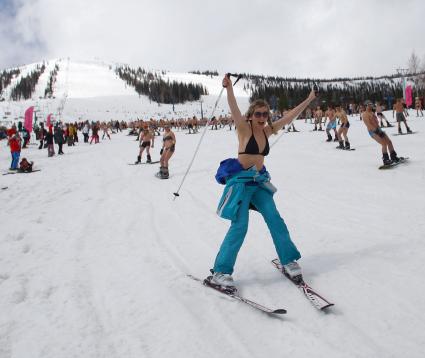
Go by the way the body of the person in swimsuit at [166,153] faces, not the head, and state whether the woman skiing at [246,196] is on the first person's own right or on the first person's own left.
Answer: on the first person's own left

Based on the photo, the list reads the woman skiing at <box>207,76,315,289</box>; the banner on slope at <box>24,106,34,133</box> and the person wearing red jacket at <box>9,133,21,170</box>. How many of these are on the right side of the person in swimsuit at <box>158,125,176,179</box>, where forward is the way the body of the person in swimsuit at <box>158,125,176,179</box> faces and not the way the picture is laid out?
2

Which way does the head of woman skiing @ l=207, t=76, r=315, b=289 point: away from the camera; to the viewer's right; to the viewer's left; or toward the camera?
toward the camera

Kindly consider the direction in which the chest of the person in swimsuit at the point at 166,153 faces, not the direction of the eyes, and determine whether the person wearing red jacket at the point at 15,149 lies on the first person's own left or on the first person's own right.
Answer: on the first person's own right

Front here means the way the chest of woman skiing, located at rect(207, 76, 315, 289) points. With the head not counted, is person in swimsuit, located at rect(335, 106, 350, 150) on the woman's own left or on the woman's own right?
on the woman's own left

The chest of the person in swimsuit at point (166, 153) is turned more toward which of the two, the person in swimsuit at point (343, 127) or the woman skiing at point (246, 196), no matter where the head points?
the woman skiing

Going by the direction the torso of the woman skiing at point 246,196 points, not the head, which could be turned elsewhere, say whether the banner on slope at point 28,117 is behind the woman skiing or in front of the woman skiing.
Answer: behind

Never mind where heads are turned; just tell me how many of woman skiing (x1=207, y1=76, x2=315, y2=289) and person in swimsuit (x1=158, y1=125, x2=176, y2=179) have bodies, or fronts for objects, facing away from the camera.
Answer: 0

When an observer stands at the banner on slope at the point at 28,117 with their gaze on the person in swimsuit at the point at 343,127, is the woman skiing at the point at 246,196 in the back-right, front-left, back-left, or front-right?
front-right

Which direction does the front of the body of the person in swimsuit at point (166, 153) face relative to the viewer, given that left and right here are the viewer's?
facing the viewer and to the left of the viewer

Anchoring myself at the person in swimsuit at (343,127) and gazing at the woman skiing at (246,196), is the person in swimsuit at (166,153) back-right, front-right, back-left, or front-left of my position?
front-right

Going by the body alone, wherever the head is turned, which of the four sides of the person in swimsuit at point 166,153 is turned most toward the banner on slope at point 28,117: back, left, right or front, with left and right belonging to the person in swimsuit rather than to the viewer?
right

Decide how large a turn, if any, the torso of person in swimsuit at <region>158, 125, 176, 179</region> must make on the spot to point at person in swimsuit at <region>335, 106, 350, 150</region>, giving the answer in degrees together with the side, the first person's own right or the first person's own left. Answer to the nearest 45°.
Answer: approximately 135° to the first person's own left
